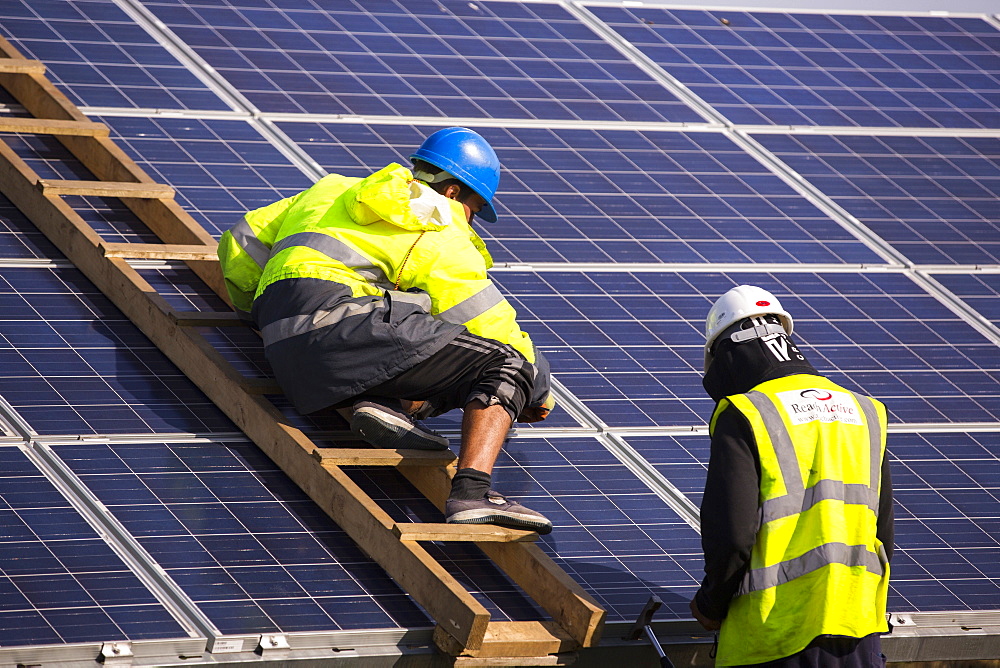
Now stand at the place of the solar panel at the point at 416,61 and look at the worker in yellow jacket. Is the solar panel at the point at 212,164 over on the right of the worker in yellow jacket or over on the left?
right

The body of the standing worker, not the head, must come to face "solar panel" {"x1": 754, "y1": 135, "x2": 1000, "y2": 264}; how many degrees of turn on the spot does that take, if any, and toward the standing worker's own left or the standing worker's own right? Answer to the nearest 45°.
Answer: approximately 45° to the standing worker's own right

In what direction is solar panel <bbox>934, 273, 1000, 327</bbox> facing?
toward the camera

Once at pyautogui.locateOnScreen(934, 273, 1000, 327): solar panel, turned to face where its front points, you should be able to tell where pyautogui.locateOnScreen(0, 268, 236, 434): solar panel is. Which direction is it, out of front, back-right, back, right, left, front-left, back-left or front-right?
front-right

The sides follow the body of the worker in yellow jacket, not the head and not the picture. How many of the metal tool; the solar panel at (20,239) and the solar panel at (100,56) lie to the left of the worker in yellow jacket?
2

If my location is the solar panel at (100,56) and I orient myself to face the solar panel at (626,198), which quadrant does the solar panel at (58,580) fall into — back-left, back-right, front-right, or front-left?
front-right

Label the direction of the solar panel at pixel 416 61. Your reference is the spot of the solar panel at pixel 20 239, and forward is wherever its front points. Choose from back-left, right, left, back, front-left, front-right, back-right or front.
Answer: back-left

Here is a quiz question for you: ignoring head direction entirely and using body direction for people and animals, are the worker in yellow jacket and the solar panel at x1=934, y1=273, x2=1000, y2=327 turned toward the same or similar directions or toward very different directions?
very different directions

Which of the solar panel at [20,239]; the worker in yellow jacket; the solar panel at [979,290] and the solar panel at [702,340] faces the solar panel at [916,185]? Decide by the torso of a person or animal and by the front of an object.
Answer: the worker in yellow jacket

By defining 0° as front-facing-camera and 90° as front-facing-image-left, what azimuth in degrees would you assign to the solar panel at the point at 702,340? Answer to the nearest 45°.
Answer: approximately 0°

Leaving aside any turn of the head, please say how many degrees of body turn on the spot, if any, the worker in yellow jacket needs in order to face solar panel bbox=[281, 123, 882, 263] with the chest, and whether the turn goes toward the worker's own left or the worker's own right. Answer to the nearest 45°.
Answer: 0° — they already face it

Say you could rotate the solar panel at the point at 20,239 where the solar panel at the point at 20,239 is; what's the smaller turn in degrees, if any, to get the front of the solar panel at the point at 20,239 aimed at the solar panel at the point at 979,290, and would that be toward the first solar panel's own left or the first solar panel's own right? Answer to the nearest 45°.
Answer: approximately 90° to the first solar panel's own left

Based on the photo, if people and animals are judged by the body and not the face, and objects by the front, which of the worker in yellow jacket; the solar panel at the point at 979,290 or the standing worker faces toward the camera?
the solar panel

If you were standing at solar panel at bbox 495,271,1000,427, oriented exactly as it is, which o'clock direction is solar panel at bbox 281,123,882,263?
solar panel at bbox 281,123,882,263 is roughly at 5 o'clock from solar panel at bbox 495,271,1000,427.

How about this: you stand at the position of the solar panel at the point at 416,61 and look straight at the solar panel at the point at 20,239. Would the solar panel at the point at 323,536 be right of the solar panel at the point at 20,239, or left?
left

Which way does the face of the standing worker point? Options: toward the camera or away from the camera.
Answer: away from the camera

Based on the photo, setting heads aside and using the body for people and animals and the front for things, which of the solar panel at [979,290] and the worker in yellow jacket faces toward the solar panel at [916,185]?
the worker in yellow jacket
